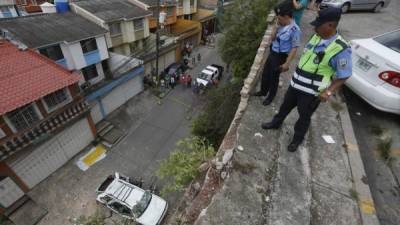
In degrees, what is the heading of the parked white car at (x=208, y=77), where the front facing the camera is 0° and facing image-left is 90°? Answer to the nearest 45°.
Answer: approximately 45°

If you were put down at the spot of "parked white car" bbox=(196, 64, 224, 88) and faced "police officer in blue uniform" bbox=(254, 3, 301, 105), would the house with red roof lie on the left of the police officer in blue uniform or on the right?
right

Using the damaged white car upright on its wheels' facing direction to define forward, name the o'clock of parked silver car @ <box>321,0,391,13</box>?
The parked silver car is roughly at 10 o'clock from the damaged white car upright on its wheels.

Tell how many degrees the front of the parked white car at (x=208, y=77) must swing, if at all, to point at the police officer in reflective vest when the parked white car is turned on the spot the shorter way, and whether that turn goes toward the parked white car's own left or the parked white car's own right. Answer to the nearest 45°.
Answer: approximately 45° to the parked white car's own left

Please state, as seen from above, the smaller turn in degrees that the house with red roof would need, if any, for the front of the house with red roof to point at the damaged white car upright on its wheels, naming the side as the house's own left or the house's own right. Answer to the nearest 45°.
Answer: approximately 45° to the house's own right
